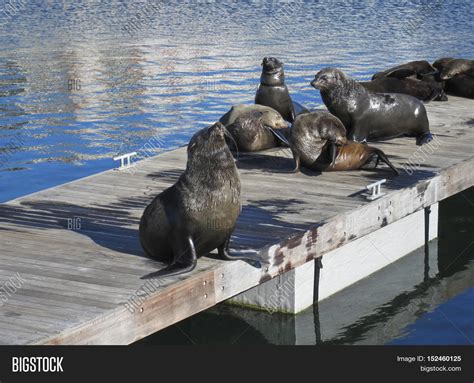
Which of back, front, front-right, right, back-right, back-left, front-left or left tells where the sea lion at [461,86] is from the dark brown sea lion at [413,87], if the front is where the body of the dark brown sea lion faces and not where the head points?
front-left

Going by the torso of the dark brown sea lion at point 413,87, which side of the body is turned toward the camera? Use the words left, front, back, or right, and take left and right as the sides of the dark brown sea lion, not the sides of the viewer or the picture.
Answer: right

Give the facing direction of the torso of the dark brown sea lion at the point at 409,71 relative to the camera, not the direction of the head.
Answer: to the viewer's right

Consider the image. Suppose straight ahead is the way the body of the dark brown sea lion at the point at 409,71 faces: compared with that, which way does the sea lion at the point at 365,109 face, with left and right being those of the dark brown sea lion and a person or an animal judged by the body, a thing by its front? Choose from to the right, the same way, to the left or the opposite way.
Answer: the opposite way

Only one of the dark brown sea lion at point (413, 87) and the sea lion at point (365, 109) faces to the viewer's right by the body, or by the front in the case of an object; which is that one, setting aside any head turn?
the dark brown sea lion

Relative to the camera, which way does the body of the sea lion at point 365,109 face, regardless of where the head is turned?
to the viewer's left

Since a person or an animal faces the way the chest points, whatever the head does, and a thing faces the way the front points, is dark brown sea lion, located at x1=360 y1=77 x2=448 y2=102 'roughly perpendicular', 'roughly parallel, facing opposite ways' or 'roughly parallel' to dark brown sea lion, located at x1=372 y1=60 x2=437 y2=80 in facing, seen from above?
roughly parallel

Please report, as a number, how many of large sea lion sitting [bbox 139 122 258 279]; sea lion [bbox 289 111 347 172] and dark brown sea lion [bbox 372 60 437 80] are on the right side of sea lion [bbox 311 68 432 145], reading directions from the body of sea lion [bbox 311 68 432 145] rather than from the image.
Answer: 1

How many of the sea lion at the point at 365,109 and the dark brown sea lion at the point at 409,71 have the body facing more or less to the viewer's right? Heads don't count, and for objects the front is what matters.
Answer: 1
